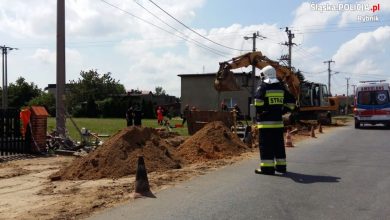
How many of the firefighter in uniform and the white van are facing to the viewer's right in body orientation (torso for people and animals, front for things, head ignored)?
0

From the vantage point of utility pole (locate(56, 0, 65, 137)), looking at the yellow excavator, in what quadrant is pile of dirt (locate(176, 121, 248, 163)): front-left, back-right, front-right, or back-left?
front-right

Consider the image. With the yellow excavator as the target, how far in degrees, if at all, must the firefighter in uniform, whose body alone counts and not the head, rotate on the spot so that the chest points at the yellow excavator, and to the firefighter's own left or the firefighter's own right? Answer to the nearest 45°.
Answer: approximately 45° to the firefighter's own right

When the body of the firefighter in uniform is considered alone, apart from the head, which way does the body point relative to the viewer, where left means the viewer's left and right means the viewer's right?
facing away from the viewer and to the left of the viewer

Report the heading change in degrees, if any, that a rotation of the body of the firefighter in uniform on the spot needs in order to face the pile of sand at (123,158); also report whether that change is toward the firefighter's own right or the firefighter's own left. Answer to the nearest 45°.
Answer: approximately 45° to the firefighter's own left

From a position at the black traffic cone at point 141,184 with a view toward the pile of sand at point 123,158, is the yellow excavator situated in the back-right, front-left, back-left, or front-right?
front-right

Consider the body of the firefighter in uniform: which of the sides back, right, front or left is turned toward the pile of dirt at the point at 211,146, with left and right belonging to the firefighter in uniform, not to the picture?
front

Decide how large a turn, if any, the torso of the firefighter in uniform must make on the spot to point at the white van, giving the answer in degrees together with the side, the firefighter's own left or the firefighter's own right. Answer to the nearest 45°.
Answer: approximately 45° to the firefighter's own right
